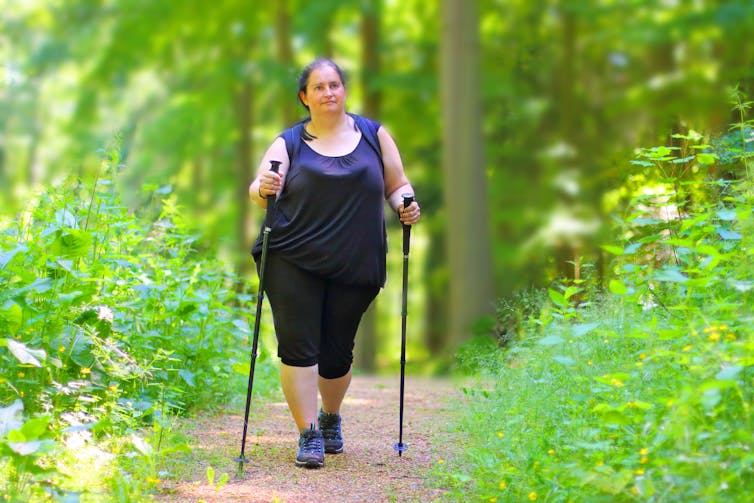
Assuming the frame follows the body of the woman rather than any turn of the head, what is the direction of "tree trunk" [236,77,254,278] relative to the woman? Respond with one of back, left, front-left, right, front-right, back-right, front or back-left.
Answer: back

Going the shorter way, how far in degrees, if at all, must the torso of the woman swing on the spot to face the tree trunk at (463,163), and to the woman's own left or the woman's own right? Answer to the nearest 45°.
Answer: approximately 180°

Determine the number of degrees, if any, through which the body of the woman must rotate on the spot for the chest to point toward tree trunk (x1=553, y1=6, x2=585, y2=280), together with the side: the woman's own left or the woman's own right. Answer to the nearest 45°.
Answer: approximately 180°

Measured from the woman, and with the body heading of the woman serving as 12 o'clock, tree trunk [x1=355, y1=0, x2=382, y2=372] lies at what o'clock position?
The tree trunk is roughly at 6 o'clock from the woman.

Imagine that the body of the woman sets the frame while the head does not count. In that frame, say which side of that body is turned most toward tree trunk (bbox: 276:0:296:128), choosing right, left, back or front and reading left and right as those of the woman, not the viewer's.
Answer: back

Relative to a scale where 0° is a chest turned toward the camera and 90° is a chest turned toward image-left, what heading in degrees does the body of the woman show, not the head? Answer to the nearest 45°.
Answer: approximately 0°

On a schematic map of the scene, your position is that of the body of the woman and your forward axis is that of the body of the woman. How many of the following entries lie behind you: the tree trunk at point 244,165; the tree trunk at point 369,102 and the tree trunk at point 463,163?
3
